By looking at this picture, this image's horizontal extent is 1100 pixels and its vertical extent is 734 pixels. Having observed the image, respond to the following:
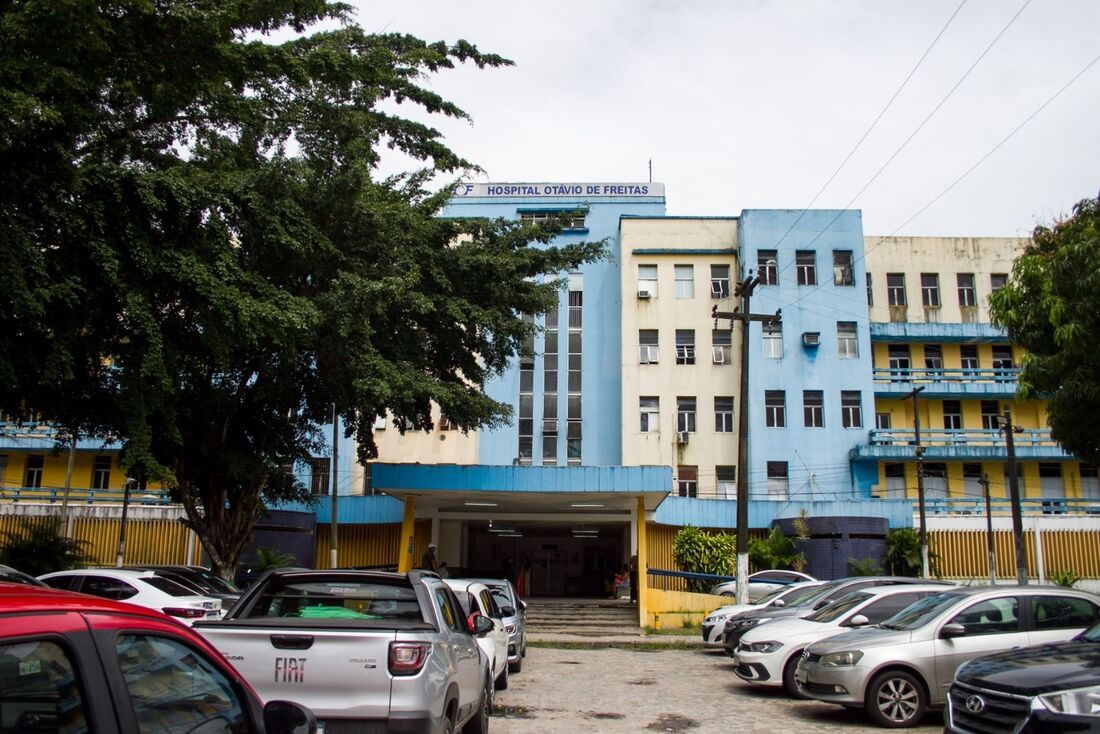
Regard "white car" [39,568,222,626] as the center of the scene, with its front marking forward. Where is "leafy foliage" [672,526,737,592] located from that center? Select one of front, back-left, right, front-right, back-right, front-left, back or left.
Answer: right

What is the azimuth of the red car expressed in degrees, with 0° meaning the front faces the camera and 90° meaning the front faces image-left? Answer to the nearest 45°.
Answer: approximately 225°

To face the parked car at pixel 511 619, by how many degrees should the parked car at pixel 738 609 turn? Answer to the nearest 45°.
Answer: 0° — it already faces it

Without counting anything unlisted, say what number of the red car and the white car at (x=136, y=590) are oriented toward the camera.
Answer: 0

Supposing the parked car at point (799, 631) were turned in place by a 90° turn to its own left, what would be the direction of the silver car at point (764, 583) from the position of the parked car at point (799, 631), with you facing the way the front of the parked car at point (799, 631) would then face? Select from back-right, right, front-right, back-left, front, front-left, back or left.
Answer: back-left

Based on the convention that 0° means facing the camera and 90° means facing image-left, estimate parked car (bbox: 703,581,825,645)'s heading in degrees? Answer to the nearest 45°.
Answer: approximately 45°

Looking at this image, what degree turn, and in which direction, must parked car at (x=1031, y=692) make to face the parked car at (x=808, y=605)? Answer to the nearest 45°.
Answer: approximately 135° to its right

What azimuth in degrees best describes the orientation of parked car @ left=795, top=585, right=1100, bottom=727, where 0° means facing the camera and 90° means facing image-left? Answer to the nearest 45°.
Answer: approximately 45°

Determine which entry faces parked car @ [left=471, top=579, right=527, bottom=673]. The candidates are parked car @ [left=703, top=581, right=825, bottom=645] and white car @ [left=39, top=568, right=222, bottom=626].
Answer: parked car @ [left=703, top=581, right=825, bottom=645]
